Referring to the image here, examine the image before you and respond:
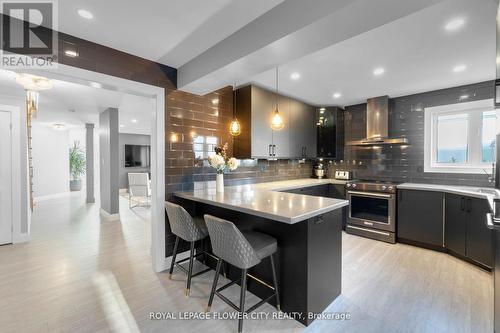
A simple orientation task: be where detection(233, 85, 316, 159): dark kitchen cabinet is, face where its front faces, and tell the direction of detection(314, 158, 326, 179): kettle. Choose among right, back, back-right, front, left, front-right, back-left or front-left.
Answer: left

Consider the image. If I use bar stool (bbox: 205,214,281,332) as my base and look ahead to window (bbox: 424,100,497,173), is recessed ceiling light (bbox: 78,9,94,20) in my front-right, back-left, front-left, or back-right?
back-left

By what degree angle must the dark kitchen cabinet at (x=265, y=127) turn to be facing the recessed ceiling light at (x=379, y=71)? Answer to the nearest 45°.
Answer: approximately 45° to its left

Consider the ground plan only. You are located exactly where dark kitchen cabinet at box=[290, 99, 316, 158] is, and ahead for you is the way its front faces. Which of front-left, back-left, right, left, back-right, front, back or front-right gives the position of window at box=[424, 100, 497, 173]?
front-left

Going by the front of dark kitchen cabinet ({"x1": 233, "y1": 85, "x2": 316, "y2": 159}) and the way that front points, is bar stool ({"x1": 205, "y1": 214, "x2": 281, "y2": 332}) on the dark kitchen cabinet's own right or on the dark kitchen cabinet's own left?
on the dark kitchen cabinet's own right

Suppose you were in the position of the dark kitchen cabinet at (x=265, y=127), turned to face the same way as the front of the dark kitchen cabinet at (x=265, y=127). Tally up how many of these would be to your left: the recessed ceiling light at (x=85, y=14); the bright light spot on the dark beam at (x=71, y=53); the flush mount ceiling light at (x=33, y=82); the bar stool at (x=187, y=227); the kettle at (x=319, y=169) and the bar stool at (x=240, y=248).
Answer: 1

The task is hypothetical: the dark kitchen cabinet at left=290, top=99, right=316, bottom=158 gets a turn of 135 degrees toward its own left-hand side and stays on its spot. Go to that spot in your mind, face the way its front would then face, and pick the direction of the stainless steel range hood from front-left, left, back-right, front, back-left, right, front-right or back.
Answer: right

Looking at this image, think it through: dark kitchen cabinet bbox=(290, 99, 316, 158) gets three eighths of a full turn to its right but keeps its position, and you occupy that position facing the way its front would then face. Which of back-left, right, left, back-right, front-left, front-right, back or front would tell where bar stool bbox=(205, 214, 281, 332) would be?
left

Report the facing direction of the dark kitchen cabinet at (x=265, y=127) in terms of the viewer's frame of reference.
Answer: facing the viewer and to the right of the viewer

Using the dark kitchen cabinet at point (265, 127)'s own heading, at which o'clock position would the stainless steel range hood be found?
The stainless steel range hood is roughly at 10 o'clock from the dark kitchen cabinet.

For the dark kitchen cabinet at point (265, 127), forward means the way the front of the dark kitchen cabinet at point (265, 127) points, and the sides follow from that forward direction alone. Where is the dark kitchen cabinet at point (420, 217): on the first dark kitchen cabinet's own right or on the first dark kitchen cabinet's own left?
on the first dark kitchen cabinet's own left

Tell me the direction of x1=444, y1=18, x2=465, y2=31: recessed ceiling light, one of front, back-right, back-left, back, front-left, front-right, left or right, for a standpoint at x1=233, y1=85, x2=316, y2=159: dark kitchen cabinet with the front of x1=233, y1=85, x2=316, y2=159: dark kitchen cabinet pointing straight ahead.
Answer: front

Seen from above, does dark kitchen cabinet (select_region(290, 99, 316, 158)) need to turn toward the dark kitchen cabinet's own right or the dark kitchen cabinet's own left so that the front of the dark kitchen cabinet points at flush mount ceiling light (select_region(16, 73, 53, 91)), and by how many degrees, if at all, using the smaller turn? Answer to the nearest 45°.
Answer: approximately 90° to the dark kitchen cabinet's own right

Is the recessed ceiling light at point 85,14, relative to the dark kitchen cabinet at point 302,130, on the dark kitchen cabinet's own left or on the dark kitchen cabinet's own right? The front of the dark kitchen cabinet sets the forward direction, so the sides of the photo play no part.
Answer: on the dark kitchen cabinet's own right

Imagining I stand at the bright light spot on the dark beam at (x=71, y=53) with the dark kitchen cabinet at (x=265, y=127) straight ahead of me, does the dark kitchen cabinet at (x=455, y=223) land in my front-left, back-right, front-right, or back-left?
front-right
